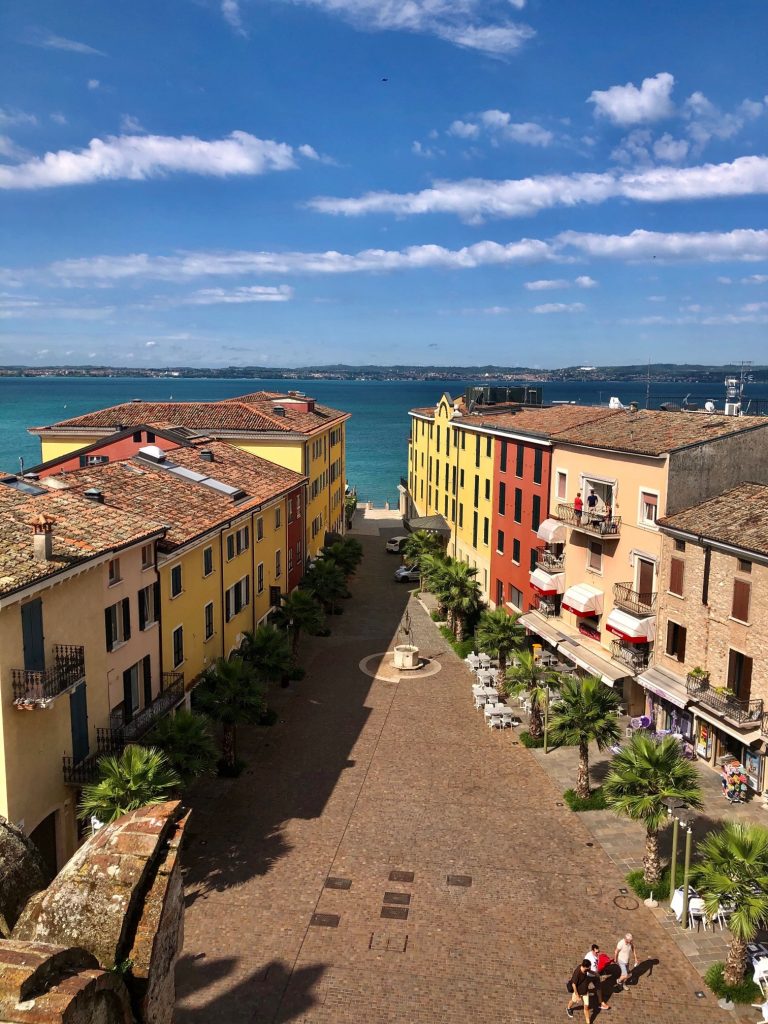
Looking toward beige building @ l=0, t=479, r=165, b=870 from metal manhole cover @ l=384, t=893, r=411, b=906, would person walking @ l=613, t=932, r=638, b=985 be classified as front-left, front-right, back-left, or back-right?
back-left

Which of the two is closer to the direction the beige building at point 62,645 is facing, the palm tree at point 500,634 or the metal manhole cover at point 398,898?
the metal manhole cover

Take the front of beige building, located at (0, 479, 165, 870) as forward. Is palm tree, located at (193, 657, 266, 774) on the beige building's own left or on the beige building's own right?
on the beige building's own left

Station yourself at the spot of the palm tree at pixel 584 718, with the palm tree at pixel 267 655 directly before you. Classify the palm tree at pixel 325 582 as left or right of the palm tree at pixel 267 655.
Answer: right

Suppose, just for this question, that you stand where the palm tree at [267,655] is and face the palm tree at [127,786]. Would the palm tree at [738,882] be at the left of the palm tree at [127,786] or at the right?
left

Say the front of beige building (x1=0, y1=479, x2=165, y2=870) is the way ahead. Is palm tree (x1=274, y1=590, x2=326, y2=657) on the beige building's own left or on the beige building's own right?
on the beige building's own left

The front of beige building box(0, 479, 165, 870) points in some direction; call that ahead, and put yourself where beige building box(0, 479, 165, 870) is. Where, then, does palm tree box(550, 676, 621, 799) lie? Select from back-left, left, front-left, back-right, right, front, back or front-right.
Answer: front-left

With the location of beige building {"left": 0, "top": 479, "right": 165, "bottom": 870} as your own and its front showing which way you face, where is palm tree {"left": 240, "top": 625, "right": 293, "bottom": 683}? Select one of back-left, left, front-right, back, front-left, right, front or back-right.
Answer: left

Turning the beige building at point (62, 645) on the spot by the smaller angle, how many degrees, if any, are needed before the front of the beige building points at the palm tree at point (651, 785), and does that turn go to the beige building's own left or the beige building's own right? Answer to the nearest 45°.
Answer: approximately 45° to the beige building's own left

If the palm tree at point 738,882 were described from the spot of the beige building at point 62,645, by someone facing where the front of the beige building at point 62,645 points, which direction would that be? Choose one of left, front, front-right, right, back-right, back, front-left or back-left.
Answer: front

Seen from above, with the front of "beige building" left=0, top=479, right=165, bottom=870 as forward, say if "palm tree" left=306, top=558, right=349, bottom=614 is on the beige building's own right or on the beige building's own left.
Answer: on the beige building's own left

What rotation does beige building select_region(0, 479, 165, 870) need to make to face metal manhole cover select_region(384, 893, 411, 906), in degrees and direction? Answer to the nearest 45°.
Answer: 0° — it already faces it

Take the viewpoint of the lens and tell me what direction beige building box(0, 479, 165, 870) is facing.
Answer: facing the viewer and to the right of the viewer

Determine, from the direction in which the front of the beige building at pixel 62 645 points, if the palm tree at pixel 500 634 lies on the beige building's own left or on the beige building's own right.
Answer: on the beige building's own left
